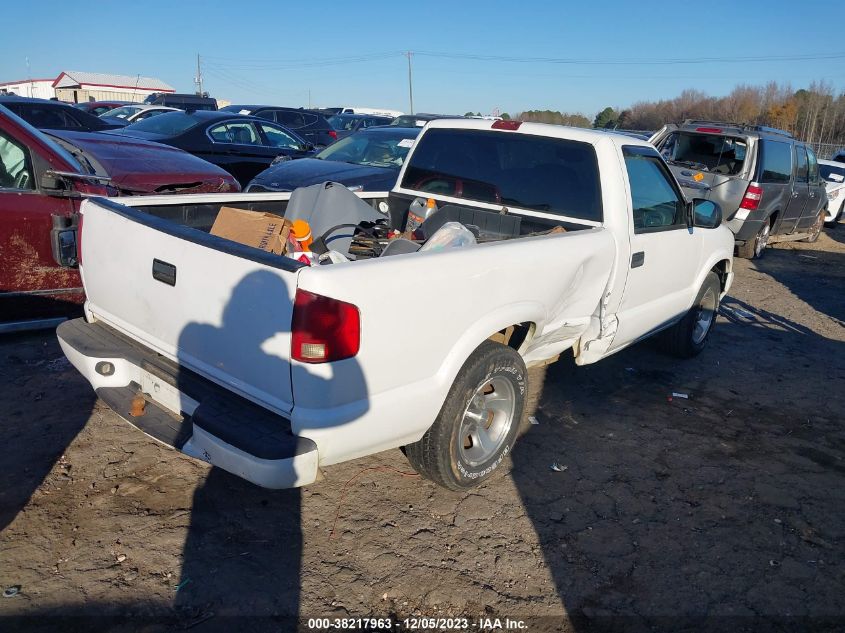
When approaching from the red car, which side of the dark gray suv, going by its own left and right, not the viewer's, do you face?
back

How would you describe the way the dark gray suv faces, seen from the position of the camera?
facing away from the viewer and to the right of the viewer

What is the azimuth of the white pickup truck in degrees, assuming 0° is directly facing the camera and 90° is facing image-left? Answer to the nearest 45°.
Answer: approximately 225°

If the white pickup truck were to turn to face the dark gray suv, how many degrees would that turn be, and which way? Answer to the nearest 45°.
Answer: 0° — it already faces it

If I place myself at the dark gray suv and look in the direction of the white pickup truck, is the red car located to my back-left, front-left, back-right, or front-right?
front-right

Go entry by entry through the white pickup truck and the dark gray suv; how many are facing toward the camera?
0

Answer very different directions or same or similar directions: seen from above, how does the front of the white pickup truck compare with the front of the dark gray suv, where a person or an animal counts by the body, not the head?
same or similar directions

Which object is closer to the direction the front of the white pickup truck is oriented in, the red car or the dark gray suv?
the dark gray suv

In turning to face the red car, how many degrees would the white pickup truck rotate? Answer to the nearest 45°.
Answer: approximately 90° to its left
